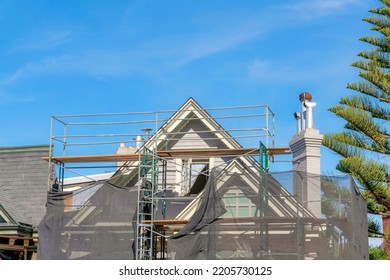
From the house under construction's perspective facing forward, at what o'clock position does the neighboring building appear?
The neighboring building is roughly at 4 o'clock from the house under construction.

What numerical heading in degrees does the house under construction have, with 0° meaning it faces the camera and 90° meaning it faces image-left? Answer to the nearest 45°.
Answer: approximately 0°

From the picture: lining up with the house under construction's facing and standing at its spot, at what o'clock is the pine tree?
The pine tree is roughly at 8 o'clock from the house under construction.
